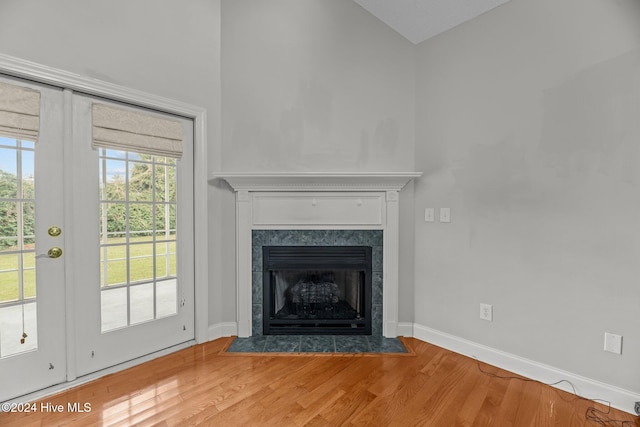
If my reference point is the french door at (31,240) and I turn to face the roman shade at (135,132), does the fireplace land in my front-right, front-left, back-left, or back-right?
front-right

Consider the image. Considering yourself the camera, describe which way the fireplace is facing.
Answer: facing the viewer

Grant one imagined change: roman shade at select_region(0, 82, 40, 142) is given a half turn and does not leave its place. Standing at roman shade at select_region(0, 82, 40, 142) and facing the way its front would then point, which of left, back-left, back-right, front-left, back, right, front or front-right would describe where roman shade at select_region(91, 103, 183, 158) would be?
back-right

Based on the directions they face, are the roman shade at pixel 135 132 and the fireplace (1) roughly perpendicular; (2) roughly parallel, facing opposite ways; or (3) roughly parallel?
roughly perpendicular

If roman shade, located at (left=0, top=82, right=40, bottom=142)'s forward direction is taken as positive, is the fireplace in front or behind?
in front

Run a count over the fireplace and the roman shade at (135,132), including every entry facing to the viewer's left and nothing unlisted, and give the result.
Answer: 0

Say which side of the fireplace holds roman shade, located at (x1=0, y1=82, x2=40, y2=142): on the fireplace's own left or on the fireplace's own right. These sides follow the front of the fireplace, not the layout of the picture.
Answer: on the fireplace's own right

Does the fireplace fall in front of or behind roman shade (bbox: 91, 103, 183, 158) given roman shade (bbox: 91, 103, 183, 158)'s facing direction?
in front

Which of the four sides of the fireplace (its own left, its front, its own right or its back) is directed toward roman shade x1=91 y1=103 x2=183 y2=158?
right

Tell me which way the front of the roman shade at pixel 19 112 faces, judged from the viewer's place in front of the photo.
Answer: facing the viewer and to the right of the viewer
